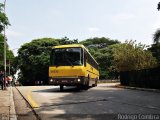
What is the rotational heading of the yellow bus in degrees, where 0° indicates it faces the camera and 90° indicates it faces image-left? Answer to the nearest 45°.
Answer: approximately 0°

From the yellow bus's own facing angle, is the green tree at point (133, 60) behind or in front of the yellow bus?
behind

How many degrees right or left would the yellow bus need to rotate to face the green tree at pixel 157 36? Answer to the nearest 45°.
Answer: approximately 90° to its left

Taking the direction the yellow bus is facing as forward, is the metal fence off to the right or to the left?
on its left
